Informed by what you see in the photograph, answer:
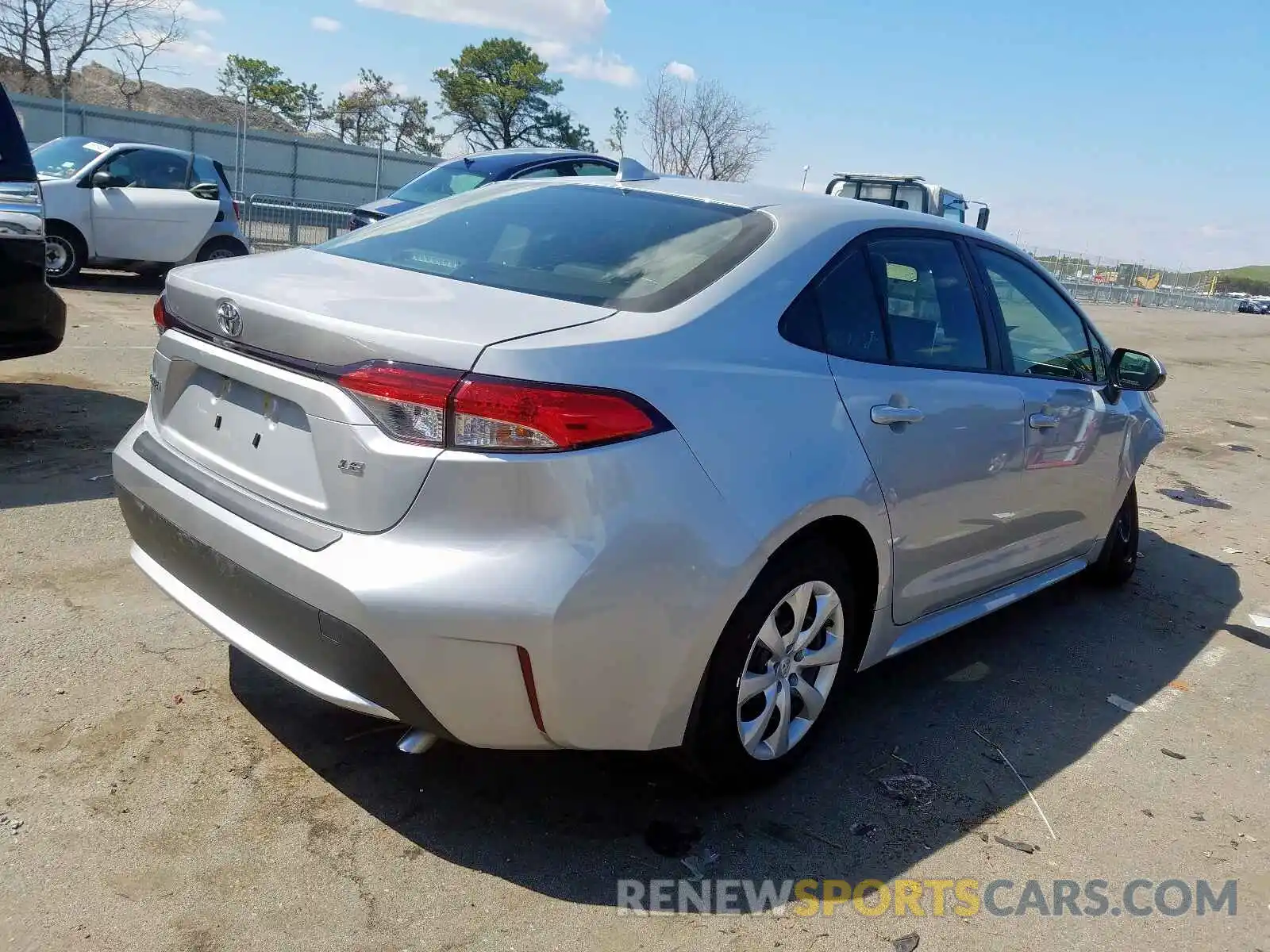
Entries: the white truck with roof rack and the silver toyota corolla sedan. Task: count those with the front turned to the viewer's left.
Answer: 0

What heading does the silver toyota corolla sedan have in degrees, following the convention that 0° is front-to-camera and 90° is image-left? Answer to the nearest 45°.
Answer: approximately 225°

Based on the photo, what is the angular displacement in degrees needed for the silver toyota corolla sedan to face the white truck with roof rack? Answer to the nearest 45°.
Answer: approximately 45° to its left
